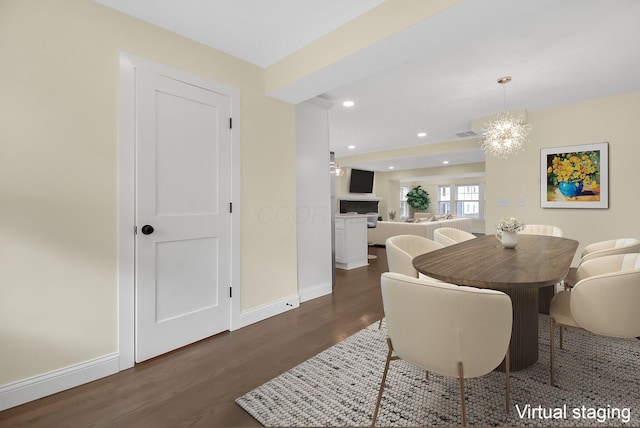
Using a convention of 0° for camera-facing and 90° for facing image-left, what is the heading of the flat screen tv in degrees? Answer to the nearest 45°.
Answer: approximately 315°

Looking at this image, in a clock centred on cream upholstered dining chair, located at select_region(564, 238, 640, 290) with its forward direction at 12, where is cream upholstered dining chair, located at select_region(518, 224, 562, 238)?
cream upholstered dining chair, located at select_region(518, 224, 562, 238) is roughly at 2 o'clock from cream upholstered dining chair, located at select_region(564, 238, 640, 290).

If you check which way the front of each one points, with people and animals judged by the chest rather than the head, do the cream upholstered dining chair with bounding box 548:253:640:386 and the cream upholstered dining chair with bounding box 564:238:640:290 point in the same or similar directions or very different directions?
same or similar directions

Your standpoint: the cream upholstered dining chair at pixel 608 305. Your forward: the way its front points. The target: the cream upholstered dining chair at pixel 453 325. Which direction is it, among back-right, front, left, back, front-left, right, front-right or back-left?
front-left

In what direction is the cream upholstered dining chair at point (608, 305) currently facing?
to the viewer's left

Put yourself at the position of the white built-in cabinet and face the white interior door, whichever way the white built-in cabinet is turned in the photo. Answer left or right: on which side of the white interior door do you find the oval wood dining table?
left

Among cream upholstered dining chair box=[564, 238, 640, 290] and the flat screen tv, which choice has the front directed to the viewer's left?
the cream upholstered dining chair

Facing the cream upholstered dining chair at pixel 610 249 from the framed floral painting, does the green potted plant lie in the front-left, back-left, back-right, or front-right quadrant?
back-right

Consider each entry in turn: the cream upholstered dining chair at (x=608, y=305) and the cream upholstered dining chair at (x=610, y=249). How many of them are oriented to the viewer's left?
2

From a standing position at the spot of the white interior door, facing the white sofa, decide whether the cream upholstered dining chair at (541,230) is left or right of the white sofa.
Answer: right

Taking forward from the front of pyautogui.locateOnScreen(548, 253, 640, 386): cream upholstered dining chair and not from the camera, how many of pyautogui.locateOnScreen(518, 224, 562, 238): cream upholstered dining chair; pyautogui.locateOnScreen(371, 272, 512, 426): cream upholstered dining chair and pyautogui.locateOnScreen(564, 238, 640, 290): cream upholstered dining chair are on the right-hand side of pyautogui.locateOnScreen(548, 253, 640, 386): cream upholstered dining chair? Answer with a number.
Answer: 2

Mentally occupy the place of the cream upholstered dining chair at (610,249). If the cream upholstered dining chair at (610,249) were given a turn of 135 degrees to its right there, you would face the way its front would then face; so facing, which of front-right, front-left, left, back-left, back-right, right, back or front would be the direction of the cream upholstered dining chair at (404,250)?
back

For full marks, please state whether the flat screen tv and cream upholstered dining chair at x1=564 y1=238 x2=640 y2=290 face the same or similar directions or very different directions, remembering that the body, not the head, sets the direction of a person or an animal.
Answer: very different directions

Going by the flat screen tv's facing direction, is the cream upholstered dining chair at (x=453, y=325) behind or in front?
in front

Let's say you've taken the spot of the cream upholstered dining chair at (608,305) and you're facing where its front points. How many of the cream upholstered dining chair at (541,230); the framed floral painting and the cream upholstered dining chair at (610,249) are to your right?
3

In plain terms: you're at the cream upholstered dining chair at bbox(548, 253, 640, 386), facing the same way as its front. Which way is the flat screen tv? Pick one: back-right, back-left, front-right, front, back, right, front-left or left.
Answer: front-right

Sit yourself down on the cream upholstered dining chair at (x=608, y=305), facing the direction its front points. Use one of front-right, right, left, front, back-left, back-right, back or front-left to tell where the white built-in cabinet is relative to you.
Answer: front-right

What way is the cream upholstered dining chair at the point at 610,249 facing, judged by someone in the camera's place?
facing to the left of the viewer

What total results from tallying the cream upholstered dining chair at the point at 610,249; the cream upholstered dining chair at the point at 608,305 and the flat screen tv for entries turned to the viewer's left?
2

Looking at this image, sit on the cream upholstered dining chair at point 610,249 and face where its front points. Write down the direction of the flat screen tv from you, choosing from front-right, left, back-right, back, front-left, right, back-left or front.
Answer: front-right

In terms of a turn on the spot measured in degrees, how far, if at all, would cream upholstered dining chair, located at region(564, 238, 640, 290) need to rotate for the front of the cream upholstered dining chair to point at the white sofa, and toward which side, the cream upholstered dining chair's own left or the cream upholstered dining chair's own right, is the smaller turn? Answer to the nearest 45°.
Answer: approximately 45° to the cream upholstered dining chair's own right
